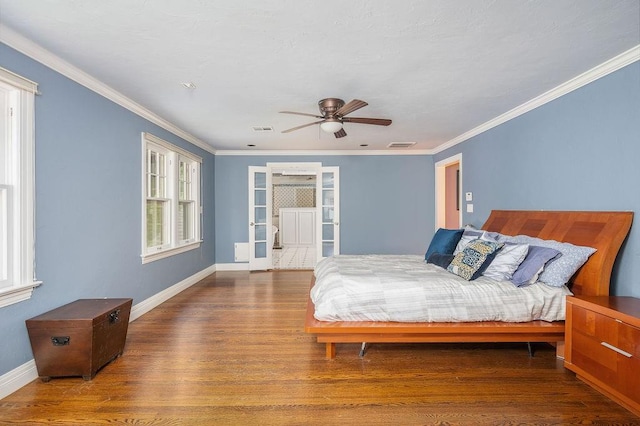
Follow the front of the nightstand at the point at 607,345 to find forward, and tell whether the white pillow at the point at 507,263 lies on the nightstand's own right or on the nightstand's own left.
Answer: on the nightstand's own right

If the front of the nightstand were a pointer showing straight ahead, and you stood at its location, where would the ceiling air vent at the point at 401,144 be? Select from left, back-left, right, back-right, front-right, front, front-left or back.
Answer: right

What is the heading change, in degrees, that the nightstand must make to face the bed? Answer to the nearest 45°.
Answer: approximately 45° to its right

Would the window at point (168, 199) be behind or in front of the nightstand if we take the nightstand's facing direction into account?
in front

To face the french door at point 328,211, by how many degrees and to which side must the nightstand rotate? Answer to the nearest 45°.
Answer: approximately 90° to its right

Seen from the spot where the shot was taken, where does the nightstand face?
facing the viewer and to the left of the viewer

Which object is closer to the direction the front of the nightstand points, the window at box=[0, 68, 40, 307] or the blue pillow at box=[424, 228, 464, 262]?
the window

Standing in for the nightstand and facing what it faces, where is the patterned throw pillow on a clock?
The patterned throw pillow is roughly at 2 o'clock from the nightstand.

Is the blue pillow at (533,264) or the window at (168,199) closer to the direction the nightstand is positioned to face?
the window

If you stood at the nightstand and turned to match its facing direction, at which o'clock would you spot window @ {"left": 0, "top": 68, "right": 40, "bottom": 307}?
The window is roughly at 12 o'clock from the nightstand.

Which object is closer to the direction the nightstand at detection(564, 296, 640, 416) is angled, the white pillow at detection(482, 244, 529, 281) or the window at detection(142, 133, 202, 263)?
the window

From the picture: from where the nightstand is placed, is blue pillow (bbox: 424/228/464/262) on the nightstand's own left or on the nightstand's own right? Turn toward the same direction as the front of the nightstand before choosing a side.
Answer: on the nightstand's own right

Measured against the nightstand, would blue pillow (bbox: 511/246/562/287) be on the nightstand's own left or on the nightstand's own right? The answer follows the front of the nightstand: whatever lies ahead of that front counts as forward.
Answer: on the nightstand's own right

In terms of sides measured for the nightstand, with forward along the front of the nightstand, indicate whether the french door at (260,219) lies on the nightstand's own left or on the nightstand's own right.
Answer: on the nightstand's own right

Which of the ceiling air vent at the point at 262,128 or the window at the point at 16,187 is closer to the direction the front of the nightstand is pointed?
the window
